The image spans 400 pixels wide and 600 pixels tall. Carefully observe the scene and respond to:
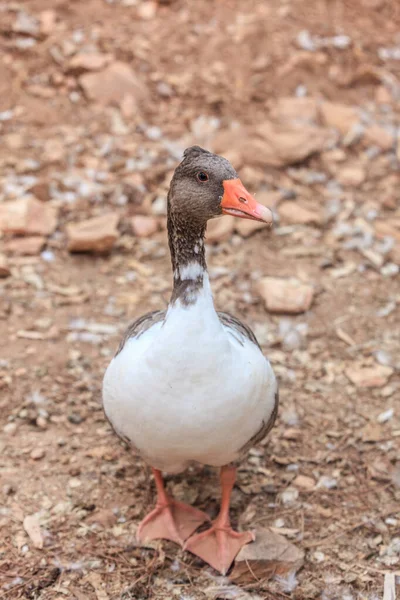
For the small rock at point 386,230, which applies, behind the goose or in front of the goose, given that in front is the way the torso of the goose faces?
behind

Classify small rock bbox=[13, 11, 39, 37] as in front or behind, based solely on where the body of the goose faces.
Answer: behind

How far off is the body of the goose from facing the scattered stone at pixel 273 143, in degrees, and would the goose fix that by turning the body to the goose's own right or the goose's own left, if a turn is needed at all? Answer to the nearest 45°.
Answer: approximately 180°

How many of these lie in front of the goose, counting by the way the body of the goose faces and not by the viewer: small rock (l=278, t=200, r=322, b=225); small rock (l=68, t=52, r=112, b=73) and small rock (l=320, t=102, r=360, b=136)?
0

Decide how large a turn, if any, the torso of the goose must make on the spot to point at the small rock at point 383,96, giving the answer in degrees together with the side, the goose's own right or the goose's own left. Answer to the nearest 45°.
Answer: approximately 180°

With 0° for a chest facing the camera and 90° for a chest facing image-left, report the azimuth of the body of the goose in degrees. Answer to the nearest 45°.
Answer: approximately 0°

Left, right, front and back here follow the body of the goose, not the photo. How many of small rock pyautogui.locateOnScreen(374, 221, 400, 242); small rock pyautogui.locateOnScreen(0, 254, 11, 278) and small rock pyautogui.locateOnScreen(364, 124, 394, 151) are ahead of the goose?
0

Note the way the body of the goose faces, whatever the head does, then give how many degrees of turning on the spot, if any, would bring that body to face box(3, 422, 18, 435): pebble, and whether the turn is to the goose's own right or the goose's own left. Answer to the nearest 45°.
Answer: approximately 135° to the goose's own right

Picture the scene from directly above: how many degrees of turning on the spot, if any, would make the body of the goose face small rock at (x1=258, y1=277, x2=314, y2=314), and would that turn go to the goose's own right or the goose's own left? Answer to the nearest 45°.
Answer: approximately 180°

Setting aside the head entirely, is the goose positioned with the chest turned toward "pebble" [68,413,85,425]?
no

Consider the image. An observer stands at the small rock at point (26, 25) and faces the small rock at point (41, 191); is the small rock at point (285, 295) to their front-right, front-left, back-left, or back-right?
front-left

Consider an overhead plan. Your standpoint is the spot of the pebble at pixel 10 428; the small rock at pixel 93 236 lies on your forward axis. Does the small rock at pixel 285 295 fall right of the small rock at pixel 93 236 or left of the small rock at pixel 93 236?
right

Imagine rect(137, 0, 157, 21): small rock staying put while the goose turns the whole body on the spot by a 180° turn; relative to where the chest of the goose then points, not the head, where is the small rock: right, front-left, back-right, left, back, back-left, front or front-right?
front

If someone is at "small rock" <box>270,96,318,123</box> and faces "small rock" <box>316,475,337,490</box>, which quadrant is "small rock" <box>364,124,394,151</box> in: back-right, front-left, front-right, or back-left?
front-left

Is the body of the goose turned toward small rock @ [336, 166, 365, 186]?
no

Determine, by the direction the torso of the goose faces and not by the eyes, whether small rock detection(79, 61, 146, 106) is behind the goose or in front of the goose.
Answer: behind
